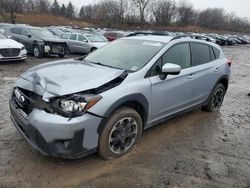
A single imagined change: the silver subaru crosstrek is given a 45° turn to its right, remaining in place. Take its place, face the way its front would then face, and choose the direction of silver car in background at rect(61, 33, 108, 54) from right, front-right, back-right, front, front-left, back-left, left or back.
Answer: right

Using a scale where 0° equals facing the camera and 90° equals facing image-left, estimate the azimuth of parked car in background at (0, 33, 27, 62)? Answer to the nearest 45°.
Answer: approximately 315°

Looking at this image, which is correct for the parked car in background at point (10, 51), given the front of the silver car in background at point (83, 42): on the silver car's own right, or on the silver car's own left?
on the silver car's own right

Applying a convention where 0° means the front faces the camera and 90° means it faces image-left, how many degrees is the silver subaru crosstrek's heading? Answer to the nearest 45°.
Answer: approximately 45°

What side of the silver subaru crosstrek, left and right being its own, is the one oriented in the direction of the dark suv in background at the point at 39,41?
right

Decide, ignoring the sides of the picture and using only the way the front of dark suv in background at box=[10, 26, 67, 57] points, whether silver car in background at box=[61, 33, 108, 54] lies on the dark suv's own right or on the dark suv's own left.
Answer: on the dark suv's own left

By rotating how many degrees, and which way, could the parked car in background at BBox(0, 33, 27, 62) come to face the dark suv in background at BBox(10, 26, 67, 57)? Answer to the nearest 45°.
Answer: approximately 90° to its left

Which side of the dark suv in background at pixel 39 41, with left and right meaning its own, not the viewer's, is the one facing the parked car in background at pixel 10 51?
right

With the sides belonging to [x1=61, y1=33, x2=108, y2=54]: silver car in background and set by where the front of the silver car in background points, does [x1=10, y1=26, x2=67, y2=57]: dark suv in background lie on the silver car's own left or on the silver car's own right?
on the silver car's own right
